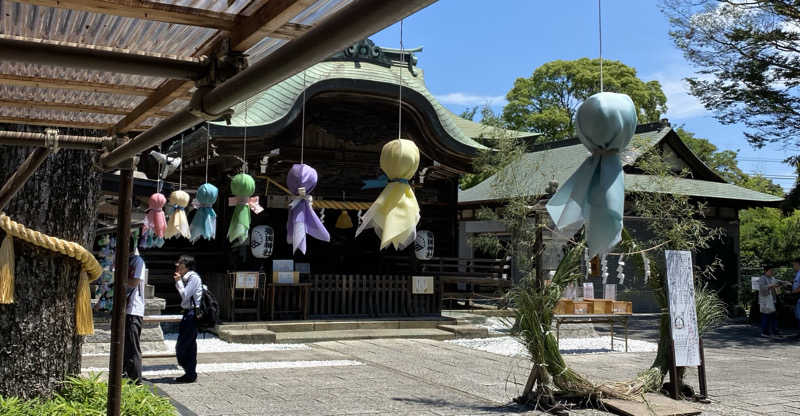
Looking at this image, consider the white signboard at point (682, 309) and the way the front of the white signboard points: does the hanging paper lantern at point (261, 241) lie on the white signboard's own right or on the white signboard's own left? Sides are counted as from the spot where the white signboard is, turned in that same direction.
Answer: on the white signboard's own right

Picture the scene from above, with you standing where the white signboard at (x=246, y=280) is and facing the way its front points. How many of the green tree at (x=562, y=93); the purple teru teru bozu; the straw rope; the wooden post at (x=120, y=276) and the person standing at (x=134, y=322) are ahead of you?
4

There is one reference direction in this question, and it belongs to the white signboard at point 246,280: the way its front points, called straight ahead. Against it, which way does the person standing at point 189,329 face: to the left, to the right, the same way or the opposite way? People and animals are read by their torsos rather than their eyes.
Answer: to the right

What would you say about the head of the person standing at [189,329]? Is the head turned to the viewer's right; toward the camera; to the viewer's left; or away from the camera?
to the viewer's left

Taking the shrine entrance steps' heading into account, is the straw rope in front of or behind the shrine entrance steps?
in front

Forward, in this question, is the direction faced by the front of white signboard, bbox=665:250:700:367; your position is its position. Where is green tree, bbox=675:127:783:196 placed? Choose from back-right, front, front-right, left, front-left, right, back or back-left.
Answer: back

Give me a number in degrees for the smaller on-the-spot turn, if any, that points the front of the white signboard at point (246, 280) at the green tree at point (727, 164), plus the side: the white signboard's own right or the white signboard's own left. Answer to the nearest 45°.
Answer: approximately 135° to the white signboard's own left

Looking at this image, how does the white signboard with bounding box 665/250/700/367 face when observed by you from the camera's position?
facing the viewer

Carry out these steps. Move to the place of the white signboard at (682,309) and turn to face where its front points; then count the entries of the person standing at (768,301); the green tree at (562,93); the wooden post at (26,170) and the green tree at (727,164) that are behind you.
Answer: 3

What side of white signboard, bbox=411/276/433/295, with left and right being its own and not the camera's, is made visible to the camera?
front

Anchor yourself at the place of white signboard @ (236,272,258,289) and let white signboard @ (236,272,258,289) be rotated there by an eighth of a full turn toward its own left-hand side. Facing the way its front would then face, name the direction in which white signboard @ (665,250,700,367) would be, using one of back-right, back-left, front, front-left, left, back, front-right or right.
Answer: front

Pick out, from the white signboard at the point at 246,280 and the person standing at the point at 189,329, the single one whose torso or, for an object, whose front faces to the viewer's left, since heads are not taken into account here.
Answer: the person standing

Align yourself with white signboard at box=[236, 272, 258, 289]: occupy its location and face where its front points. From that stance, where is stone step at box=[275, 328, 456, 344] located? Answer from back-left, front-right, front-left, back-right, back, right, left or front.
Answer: left

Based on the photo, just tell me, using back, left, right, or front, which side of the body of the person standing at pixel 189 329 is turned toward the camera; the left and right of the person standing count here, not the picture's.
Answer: left

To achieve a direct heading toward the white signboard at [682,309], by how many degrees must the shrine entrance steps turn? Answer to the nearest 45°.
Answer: approximately 45° to its left

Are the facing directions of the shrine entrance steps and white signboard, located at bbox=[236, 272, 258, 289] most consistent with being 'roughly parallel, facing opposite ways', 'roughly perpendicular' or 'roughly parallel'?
roughly parallel

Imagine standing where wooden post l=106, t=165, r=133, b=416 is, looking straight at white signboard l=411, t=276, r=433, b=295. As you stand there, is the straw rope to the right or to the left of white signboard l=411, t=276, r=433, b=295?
left
